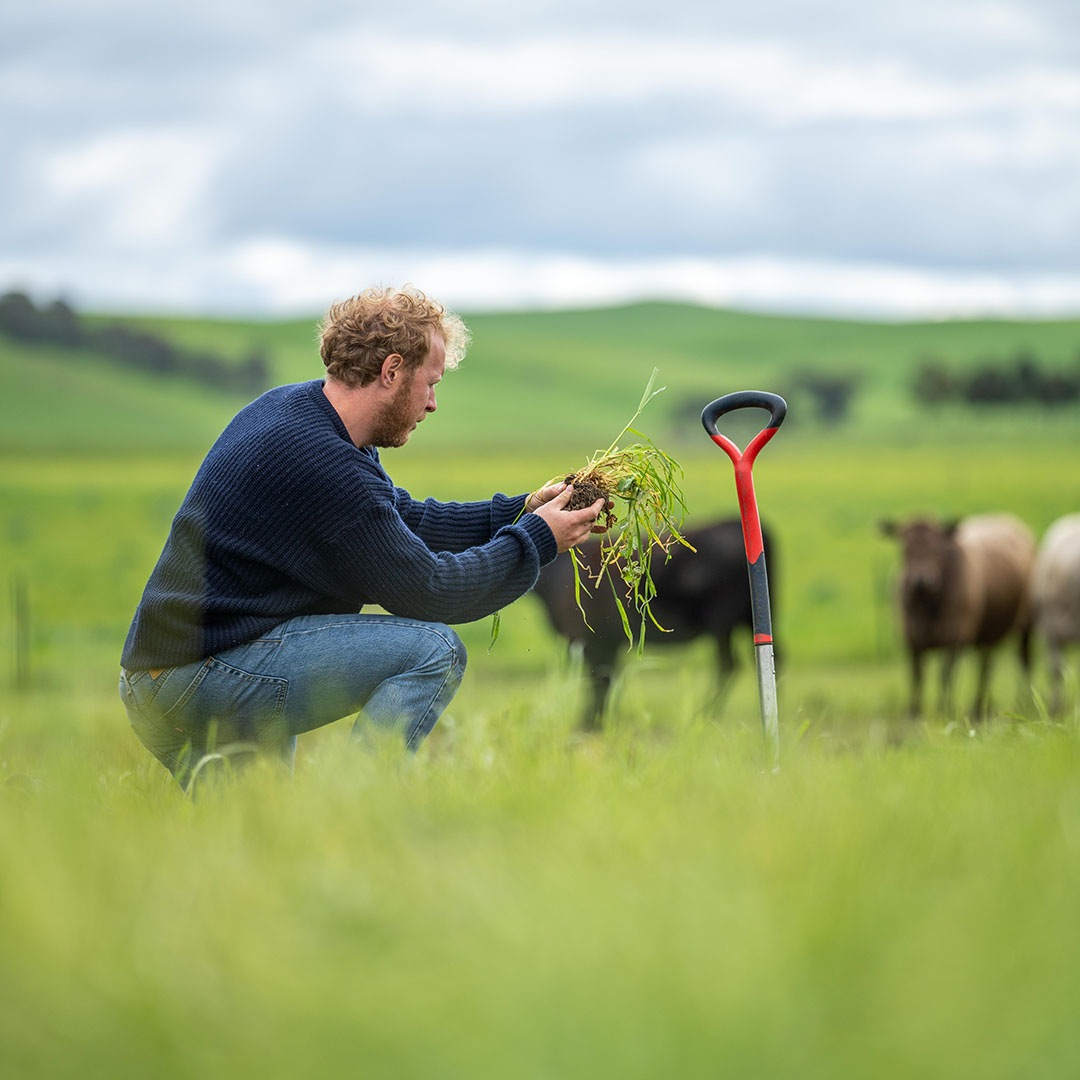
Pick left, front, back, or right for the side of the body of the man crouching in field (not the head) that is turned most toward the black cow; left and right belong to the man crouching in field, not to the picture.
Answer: left

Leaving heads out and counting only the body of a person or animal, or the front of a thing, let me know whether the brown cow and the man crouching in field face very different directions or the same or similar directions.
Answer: very different directions

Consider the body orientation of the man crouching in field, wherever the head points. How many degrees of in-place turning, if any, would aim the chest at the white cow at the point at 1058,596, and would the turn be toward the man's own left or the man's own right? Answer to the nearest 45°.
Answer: approximately 45° to the man's own left

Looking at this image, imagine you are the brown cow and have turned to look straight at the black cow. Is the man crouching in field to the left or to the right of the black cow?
left

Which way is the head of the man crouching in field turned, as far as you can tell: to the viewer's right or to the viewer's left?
to the viewer's right

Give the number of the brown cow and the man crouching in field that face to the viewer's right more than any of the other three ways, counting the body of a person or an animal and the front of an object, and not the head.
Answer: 1

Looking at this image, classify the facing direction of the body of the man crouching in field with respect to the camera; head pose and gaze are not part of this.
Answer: to the viewer's right

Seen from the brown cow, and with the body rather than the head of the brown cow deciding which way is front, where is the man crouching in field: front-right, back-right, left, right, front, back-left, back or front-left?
front-left

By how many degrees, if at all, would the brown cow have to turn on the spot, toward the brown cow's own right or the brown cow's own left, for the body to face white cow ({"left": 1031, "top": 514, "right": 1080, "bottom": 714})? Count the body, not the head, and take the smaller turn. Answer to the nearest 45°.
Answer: approximately 135° to the brown cow's own left
